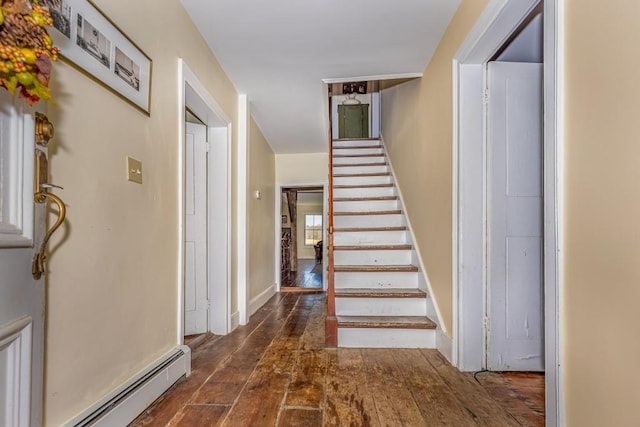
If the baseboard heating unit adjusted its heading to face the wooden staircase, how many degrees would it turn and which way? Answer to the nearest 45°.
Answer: approximately 90° to its left

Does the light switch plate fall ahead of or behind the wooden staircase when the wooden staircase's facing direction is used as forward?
ahead

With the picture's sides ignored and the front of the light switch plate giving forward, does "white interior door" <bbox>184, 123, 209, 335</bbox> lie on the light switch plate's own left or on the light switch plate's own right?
on the light switch plate's own left

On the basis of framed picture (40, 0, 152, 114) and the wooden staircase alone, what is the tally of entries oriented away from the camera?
0

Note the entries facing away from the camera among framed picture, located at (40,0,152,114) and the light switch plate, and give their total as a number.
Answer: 0

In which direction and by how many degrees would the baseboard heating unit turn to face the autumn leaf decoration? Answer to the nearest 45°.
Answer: approximately 45° to its right

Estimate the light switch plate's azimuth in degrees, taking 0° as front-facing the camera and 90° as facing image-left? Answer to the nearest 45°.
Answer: approximately 315°

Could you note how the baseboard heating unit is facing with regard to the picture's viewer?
facing the viewer and to the right of the viewer

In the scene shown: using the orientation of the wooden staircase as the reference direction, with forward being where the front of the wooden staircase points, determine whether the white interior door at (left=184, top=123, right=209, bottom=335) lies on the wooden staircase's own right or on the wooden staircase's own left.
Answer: on the wooden staircase's own right

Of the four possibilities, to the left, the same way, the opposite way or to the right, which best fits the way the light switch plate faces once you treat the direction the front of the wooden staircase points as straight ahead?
to the left

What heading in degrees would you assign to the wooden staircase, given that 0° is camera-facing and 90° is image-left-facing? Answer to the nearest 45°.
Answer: approximately 0°

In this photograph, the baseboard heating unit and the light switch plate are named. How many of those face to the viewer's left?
0

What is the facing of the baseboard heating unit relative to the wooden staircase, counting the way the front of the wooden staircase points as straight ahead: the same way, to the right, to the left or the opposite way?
to the left
